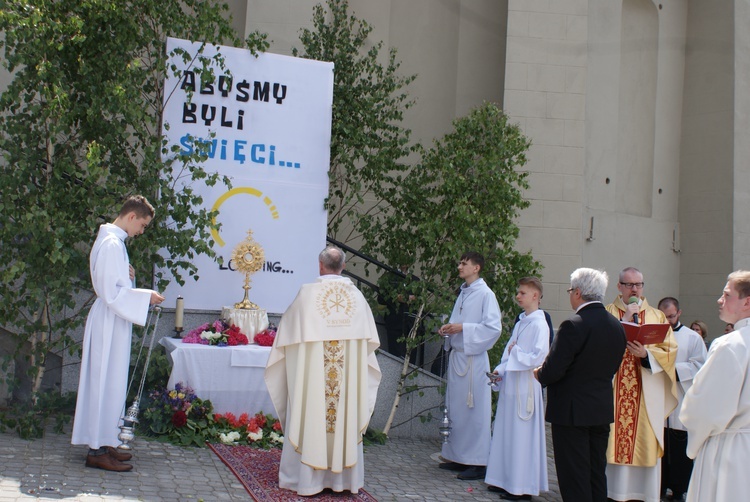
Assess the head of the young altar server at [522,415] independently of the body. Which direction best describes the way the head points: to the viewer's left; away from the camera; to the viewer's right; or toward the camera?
to the viewer's left

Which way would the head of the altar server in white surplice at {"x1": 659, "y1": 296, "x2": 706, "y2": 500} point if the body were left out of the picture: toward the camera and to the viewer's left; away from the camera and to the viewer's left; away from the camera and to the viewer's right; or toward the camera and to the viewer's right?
toward the camera and to the viewer's left

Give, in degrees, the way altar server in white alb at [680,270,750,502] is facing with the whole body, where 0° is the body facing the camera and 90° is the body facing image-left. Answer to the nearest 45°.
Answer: approximately 90°

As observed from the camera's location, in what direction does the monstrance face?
facing the viewer

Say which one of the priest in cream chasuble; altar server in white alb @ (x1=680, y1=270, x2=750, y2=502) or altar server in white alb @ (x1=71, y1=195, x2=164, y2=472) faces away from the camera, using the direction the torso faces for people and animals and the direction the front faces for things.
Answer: the priest in cream chasuble

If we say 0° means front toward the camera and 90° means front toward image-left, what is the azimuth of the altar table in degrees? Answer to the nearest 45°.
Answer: approximately 0°

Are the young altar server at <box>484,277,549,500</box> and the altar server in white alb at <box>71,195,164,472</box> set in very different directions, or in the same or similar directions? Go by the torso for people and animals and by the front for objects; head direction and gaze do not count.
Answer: very different directions

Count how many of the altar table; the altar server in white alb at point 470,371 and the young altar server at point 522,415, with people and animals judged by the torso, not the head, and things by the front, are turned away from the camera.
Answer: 0

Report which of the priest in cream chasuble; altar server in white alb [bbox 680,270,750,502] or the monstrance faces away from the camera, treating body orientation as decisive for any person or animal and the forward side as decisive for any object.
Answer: the priest in cream chasuble

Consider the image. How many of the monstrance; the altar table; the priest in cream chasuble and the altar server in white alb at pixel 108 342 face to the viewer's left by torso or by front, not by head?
0

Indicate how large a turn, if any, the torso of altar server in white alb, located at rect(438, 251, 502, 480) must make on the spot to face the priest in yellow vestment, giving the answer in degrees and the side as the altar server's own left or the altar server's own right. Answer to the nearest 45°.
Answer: approximately 135° to the altar server's own left

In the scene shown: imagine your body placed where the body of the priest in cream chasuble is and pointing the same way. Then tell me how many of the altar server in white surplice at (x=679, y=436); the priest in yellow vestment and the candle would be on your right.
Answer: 2

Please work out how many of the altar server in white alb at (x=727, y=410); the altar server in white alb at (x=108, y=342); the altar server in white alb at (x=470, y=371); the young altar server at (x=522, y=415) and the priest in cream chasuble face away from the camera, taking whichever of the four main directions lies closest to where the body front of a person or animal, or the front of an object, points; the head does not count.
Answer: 1

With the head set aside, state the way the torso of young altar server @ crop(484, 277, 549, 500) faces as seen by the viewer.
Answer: to the viewer's left

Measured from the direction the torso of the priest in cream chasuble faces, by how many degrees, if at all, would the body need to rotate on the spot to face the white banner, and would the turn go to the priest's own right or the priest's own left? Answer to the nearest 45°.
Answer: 0° — they already face it

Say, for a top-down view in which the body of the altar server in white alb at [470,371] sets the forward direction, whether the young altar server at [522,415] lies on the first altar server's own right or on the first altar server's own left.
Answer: on the first altar server's own left

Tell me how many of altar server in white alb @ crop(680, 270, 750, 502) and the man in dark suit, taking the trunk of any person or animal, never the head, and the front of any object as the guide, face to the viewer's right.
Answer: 0
